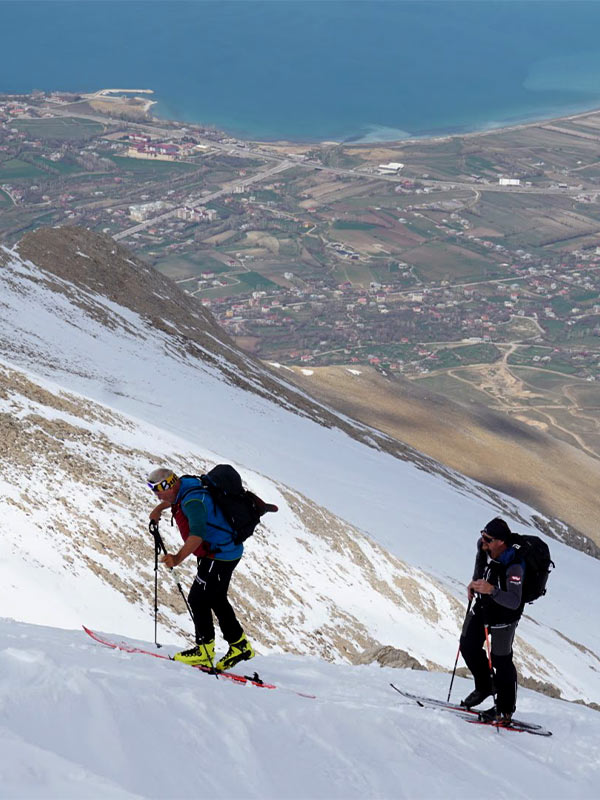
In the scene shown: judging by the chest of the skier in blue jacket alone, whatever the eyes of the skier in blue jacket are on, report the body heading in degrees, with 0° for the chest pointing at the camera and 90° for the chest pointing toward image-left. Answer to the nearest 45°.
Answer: approximately 90°

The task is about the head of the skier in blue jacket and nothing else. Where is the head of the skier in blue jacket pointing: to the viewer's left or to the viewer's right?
to the viewer's left

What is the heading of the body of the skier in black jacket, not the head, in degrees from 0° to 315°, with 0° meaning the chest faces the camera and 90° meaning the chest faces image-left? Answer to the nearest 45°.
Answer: approximately 45°

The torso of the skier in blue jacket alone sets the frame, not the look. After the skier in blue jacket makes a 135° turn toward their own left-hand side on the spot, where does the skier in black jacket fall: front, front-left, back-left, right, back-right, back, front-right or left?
front-left

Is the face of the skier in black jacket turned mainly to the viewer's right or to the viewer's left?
to the viewer's left
